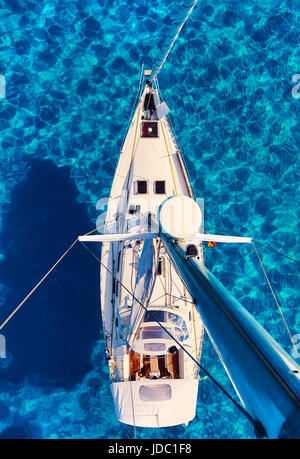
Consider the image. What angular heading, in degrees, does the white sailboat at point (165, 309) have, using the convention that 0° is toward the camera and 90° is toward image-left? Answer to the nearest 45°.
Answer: approximately 180°
